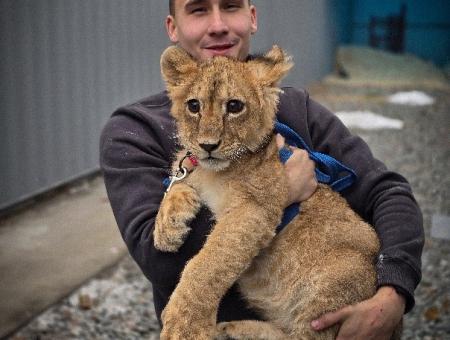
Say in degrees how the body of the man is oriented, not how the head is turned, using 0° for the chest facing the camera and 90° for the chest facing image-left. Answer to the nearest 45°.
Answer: approximately 0°

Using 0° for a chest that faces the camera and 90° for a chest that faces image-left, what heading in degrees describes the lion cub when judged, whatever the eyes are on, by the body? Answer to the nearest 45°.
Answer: approximately 45°
